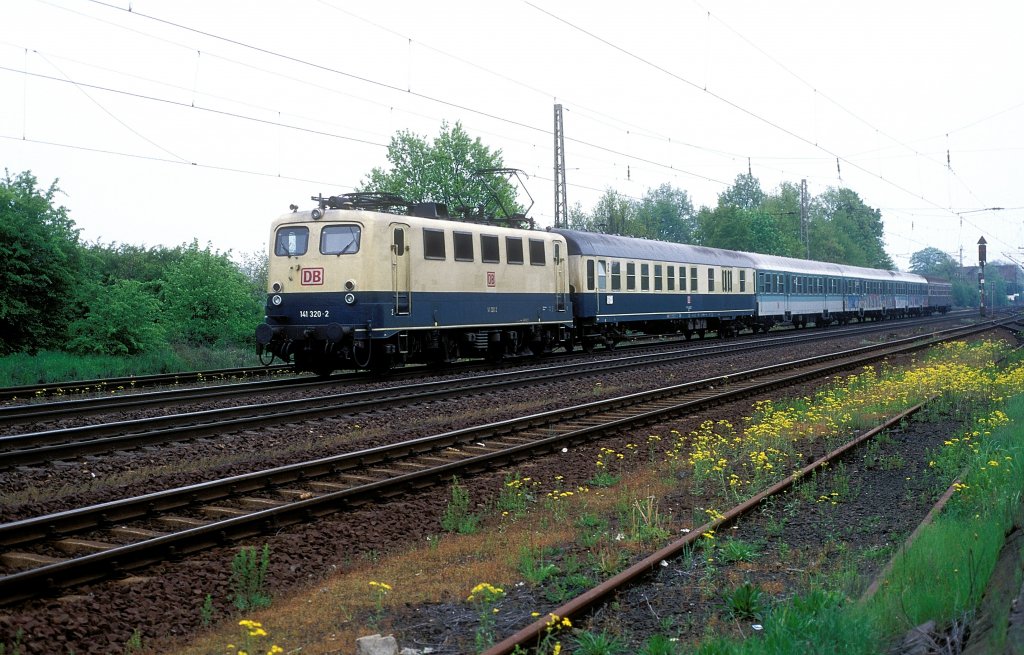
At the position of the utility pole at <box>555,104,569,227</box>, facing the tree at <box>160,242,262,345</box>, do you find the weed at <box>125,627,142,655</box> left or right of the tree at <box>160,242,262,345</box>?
left

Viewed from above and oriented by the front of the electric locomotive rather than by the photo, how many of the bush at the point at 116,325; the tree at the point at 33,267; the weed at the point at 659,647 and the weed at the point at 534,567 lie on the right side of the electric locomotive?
2

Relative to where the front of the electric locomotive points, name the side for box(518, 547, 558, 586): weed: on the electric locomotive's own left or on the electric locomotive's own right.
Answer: on the electric locomotive's own left

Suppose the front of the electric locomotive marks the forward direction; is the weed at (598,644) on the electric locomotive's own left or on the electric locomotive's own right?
on the electric locomotive's own left

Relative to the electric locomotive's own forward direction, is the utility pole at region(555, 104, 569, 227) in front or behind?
behind

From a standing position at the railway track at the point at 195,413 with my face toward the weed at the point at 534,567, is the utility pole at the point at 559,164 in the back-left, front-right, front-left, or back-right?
back-left

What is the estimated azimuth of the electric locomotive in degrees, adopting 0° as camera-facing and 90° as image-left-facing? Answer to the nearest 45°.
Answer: approximately 45°

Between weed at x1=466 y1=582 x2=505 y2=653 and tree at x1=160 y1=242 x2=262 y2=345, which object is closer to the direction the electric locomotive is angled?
the weed

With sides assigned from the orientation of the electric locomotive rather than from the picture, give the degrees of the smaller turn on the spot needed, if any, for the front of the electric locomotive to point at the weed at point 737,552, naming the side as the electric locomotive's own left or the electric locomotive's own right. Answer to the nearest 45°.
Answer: approximately 45° to the electric locomotive's own left

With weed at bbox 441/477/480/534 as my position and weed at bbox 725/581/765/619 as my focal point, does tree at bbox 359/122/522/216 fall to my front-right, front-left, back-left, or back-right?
back-left
